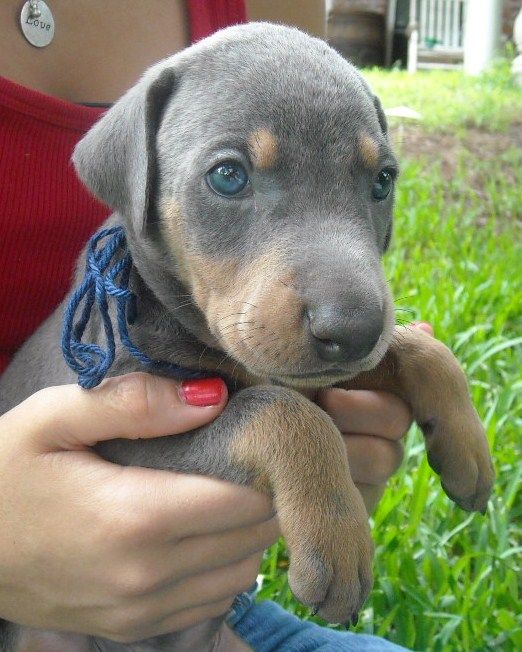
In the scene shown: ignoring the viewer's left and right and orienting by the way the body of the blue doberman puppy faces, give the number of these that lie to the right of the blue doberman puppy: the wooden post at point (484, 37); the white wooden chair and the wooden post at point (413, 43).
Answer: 0

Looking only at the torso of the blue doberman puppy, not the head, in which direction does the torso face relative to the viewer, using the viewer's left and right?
facing the viewer and to the right of the viewer

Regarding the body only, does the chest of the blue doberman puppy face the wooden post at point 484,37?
no

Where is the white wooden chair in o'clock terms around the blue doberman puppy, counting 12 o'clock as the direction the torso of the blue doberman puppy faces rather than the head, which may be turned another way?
The white wooden chair is roughly at 8 o'clock from the blue doberman puppy.

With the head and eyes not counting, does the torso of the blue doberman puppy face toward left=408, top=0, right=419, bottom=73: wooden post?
no
